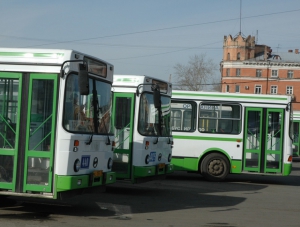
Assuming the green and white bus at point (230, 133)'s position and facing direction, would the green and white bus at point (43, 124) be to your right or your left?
on your right

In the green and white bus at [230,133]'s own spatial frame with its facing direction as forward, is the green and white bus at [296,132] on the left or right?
on its left

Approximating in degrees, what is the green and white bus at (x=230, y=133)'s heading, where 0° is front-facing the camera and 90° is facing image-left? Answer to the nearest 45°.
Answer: approximately 270°
